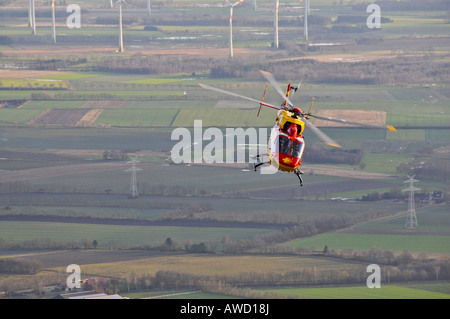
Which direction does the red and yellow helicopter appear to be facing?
toward the camera
